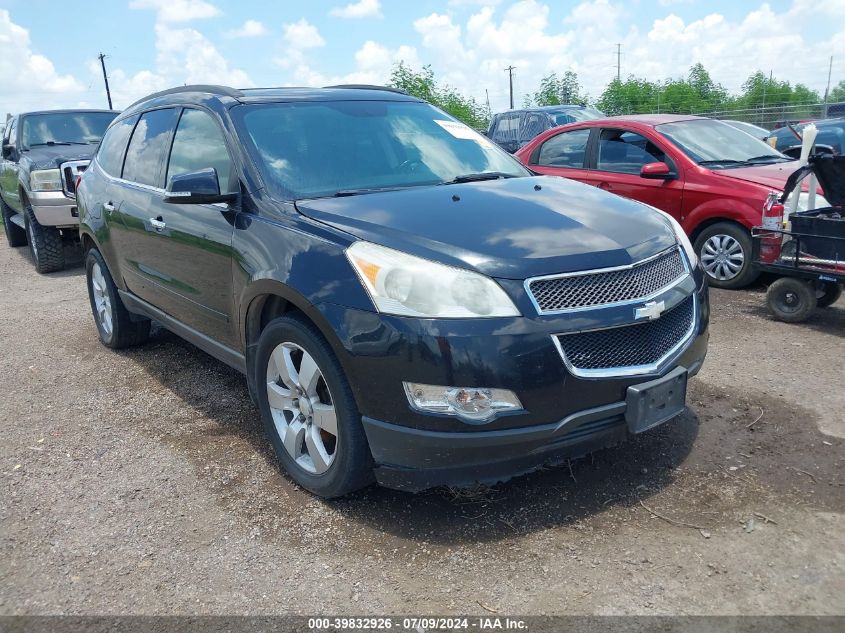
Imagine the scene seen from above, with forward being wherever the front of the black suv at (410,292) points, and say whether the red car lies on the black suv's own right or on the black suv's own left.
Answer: on the black suv's own left

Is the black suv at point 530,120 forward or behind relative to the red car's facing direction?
behind

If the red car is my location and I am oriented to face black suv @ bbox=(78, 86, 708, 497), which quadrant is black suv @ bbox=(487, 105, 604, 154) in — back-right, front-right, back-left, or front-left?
back-right

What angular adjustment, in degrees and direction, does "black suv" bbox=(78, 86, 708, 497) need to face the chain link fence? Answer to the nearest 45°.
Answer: approximately 90° to its left

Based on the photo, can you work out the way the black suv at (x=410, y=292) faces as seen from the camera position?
facing the viewer and to the right of the viewer

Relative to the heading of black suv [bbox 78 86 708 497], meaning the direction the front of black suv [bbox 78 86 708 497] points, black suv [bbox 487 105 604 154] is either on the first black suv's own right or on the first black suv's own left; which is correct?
on the first black suv's own left

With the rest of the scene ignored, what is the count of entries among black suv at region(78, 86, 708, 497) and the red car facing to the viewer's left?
0

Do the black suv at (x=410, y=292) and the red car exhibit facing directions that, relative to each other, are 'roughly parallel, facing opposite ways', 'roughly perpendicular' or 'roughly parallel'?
roughly parallel
